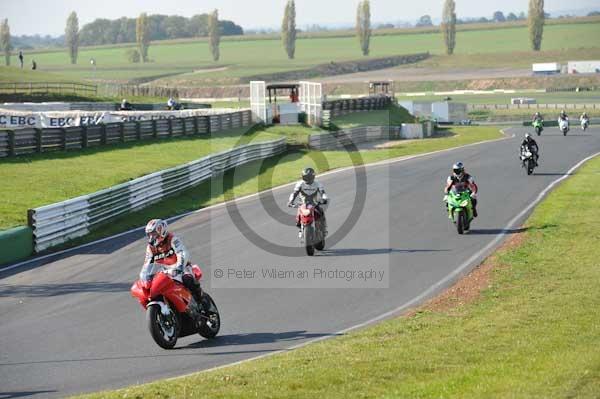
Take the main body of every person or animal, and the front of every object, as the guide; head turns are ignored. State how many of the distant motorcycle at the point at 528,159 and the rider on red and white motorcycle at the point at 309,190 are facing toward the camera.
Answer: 2

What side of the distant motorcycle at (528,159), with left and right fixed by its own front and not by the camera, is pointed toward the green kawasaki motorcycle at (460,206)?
front

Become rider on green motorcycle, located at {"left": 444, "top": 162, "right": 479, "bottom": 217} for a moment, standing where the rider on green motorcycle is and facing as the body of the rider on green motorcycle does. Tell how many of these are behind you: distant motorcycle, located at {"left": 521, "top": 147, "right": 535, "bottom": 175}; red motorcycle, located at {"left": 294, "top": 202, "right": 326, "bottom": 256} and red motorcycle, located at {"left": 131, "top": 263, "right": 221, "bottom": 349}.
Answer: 1

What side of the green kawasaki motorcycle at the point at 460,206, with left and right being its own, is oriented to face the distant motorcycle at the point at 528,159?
back

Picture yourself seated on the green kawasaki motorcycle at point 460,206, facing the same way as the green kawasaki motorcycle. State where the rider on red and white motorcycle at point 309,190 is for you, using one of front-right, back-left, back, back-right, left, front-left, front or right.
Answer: front-right

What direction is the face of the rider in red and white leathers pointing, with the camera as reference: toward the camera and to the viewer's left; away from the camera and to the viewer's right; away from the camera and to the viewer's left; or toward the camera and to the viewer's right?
toward the camera and to the viewer's left

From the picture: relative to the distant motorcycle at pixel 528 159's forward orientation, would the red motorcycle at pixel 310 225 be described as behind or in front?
in front

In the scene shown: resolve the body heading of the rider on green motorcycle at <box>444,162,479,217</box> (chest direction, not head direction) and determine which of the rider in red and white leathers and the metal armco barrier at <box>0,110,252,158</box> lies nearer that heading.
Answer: the rider in red and white leathers

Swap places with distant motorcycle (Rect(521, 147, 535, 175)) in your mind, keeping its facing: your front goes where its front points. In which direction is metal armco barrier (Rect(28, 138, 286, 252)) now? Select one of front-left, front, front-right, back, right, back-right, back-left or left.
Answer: front-right
